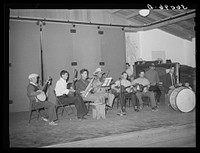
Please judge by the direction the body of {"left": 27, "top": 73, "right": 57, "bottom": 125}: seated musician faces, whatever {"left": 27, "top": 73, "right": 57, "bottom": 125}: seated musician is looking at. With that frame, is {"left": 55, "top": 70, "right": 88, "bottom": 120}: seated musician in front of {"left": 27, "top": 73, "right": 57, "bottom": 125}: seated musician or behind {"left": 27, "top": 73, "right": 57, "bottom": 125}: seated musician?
in front

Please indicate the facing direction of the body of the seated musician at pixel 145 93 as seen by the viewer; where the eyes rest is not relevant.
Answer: toward the camera

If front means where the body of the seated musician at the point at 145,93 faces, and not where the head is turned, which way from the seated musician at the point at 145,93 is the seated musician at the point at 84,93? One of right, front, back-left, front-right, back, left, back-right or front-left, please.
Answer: front-right

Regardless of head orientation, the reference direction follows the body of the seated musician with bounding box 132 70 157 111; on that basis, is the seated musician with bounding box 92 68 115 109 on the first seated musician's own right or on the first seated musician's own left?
on the first seated musician's own right

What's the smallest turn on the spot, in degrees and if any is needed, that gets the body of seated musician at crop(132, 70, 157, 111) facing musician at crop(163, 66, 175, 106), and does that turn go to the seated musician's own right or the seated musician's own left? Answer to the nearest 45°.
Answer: approximately 135° to the seated musician's own left

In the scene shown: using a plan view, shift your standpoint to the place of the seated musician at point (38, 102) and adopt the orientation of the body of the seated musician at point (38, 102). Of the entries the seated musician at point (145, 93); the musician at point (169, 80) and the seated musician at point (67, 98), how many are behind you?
0

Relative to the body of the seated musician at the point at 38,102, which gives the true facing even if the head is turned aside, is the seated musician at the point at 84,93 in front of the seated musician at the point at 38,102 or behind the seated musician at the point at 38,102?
in front
